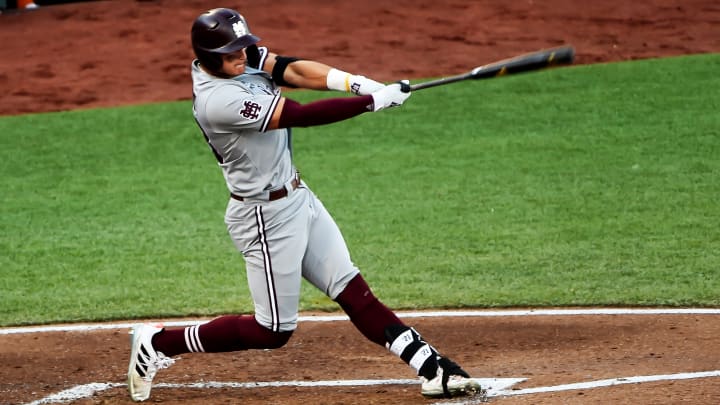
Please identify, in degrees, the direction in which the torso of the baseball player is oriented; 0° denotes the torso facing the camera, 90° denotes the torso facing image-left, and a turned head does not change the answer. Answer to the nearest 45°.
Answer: approximately 270°
